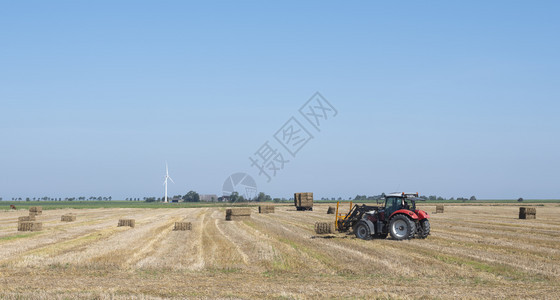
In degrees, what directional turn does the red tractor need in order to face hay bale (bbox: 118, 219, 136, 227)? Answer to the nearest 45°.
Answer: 0° — it already faces it

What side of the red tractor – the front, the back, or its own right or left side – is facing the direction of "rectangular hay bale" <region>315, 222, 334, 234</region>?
front

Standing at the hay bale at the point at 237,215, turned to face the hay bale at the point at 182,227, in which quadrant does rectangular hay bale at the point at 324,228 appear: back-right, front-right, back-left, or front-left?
front-left

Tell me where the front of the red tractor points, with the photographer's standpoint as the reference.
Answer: facing away from the viewer and to the left of the viewer

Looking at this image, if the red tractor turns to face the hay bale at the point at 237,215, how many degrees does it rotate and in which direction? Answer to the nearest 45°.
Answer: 0° — it already faces it
